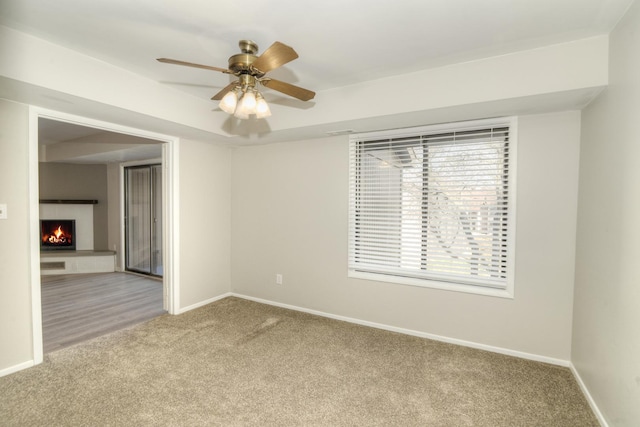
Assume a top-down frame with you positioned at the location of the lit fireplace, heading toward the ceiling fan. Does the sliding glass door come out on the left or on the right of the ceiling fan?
left

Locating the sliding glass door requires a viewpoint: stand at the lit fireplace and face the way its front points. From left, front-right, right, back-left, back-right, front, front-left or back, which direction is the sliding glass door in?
front-left

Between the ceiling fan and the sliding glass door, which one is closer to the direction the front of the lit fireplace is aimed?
the ceiling fan

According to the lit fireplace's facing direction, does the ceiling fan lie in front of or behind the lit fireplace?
in front

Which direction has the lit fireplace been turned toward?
toward the camera
